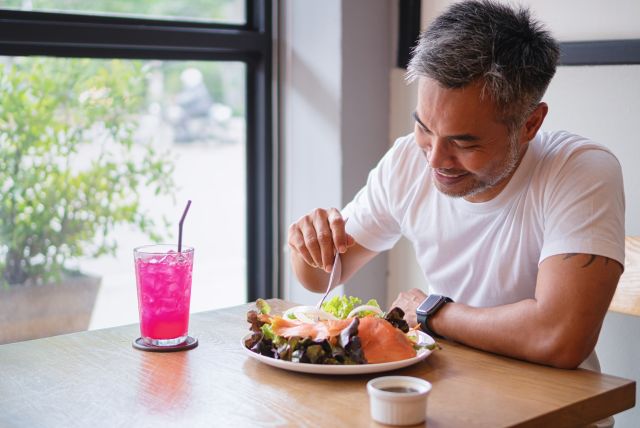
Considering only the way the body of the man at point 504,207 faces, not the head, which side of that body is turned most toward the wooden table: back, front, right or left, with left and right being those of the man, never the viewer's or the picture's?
front

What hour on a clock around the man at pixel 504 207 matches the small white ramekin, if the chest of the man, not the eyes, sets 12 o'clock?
The small white ramekin is roughly at 11 o'clock from the man.

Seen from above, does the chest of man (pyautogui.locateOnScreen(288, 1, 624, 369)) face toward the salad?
yes

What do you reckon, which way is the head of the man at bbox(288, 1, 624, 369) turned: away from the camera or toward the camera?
toward the camera

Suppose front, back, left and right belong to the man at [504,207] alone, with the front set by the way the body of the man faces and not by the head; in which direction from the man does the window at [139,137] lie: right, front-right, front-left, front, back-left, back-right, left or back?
right

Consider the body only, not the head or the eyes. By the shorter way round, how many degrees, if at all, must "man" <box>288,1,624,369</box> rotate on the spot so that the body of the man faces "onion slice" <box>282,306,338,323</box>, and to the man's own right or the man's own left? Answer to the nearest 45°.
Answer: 0° — they already face it

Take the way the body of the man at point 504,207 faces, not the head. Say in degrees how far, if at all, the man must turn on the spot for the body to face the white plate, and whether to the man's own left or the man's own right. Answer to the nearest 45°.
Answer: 0° — they already face it

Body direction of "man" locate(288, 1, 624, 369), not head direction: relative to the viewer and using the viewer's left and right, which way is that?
facing the viewer and to the left of the viewer

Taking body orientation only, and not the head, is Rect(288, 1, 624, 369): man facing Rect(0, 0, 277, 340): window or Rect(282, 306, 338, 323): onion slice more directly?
the onion slice

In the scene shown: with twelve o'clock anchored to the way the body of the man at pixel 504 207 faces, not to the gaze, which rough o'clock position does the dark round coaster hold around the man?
The dark round coaster is roughly at 1 o'clock from the man.

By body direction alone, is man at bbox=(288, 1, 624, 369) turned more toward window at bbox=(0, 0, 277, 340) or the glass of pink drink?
the glass of pink drink

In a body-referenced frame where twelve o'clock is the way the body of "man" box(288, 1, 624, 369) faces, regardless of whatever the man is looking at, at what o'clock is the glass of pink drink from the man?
The glass of pink drink is roughly at 1 o'clock from the man.
